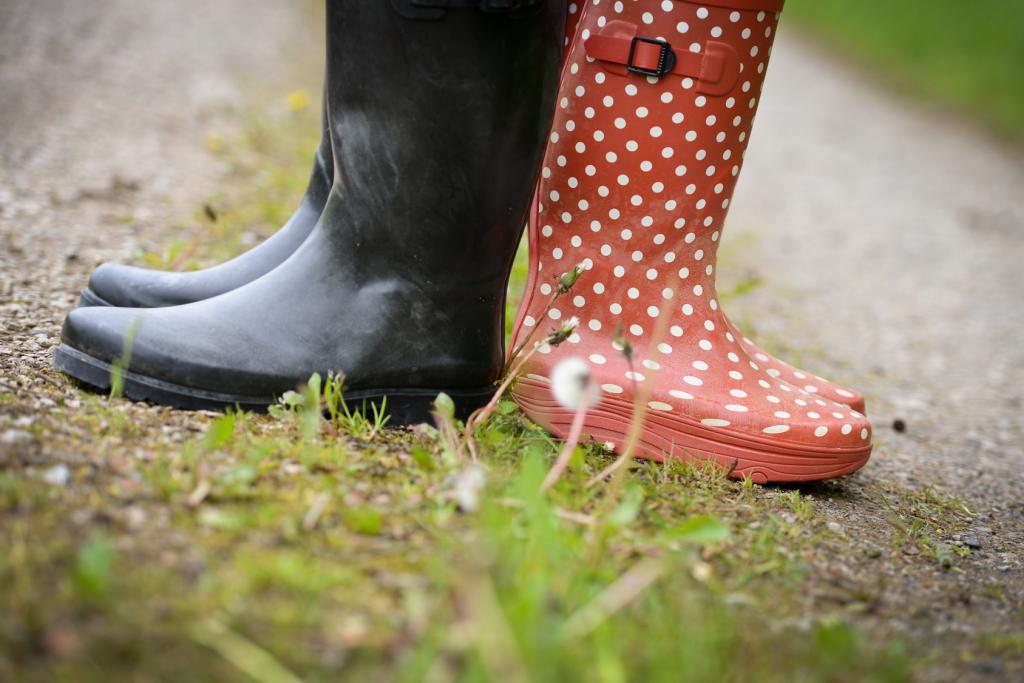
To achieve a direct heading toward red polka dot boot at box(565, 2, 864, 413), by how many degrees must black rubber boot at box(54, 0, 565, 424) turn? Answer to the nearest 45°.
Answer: approximately 180°

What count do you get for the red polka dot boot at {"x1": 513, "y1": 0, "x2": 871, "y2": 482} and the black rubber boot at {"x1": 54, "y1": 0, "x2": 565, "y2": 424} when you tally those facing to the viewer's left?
1

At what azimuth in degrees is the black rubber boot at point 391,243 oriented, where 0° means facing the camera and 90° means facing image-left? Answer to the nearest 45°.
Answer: approximately 90°

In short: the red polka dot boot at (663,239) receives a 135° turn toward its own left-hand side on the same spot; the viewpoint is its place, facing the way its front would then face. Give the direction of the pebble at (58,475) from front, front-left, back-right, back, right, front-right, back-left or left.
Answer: left

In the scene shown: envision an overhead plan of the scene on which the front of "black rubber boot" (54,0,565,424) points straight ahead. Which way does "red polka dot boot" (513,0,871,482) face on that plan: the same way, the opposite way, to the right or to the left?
the opposite way

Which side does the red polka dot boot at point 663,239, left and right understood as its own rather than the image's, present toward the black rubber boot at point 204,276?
back

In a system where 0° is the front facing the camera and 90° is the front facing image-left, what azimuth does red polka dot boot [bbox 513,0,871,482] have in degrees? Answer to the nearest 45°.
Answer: approximately 270°

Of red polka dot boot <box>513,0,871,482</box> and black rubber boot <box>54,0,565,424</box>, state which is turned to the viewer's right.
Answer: the red polka dot boot
